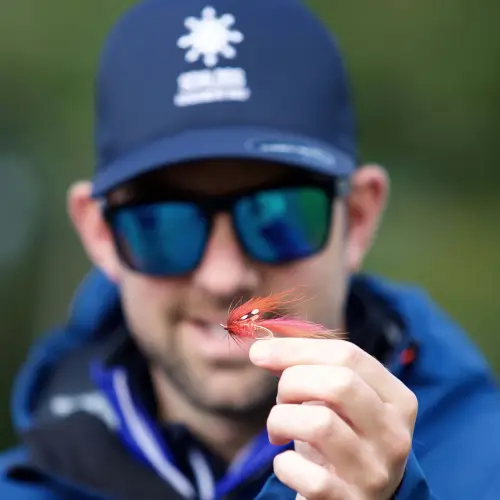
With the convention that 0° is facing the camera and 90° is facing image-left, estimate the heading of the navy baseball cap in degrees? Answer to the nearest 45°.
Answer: approximately 0°

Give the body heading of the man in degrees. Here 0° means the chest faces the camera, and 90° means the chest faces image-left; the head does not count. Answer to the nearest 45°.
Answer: approximately 0°
